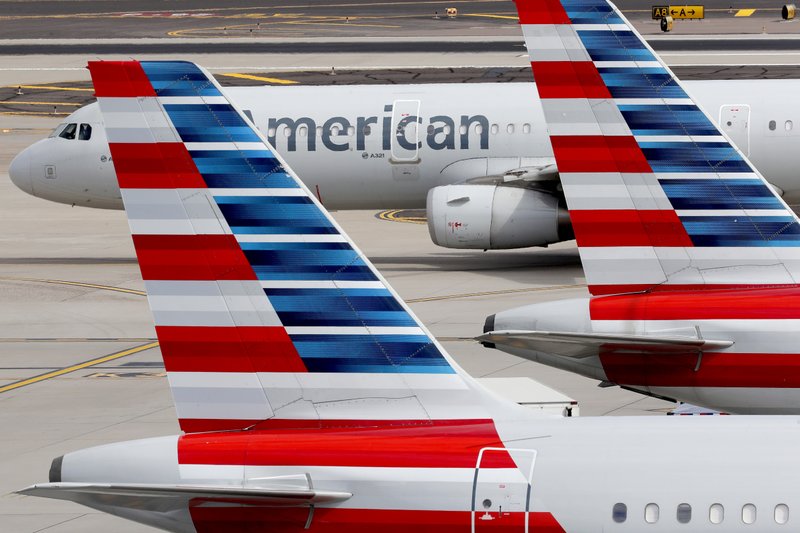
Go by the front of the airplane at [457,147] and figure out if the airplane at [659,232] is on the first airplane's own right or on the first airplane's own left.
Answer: on the first airplane's own left

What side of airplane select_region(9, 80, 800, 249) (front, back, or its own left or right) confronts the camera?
left

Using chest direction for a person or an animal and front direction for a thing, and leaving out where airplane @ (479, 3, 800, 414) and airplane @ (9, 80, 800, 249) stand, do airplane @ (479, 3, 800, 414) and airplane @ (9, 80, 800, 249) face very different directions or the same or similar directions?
very different directions

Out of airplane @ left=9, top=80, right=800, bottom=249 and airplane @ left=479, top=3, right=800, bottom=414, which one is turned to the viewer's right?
airplane @ left=479, top=3, right=800, bottom=414

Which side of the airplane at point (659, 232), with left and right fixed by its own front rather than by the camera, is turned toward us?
right

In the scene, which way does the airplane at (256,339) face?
to the viewer's right

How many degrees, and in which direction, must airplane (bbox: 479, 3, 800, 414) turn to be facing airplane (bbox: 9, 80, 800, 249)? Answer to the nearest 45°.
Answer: approximately 90° to its left
